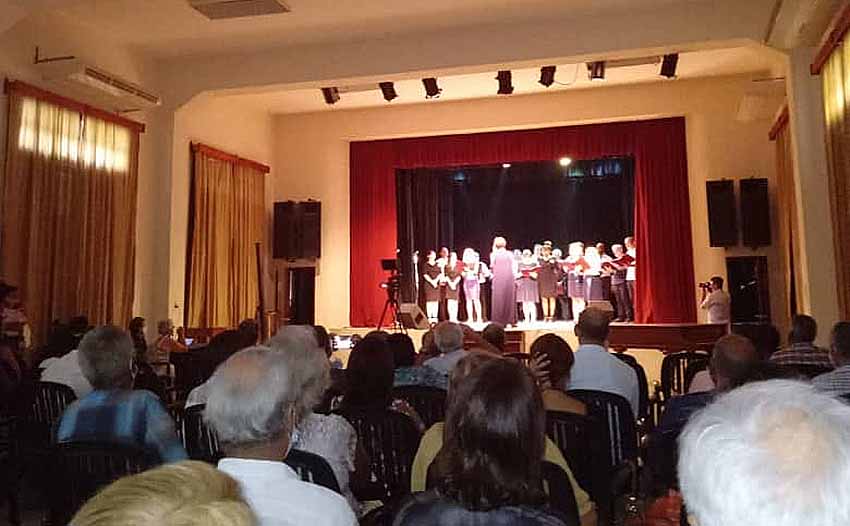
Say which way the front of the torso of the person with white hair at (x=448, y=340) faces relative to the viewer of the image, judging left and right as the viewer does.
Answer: facing away from the viewer

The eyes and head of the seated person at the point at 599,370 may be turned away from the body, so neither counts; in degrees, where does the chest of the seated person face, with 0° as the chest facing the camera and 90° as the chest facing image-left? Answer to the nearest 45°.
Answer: approximately 180°

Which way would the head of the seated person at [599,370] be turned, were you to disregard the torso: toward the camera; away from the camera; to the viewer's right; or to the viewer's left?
away from the camera

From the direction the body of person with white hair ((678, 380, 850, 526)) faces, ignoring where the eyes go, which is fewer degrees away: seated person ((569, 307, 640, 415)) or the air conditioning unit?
the seated person

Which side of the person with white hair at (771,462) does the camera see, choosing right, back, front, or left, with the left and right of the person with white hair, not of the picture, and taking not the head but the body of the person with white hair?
back

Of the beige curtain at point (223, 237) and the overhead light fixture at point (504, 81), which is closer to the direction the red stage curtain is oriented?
the overhead light fixture

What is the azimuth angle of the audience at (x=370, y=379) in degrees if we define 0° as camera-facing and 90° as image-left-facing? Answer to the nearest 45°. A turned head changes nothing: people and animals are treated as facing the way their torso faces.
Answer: approximately 180°

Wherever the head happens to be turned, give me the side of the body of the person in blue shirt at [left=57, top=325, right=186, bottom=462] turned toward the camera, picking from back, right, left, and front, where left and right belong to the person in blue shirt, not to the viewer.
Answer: back

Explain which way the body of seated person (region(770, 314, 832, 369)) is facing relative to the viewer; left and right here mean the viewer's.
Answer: facing away from the viewer

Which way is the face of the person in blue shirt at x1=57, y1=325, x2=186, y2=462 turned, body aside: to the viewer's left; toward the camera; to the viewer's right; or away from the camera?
away from the camera

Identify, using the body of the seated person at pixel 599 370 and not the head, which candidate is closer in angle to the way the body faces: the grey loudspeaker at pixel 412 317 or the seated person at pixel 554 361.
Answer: the grey loudspeaker

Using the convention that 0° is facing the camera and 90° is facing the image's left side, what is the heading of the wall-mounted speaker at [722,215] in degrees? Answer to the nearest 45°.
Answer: approximately 0°
